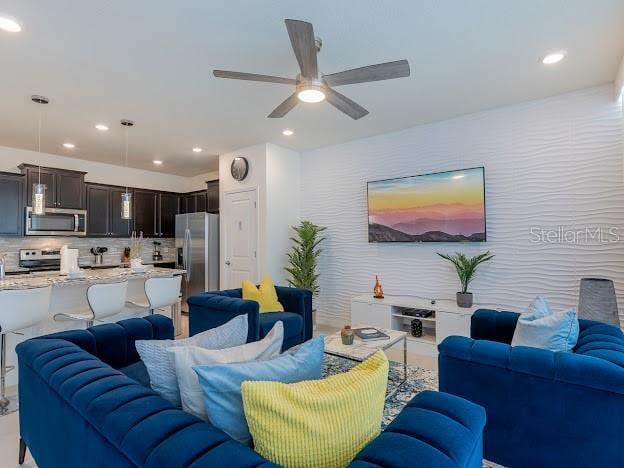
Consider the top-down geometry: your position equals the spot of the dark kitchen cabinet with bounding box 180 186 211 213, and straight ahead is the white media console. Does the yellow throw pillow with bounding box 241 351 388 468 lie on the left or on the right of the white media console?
right

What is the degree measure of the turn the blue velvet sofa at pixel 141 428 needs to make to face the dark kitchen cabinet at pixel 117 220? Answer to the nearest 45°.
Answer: approximately 45° to its left

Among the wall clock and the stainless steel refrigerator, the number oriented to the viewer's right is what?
0

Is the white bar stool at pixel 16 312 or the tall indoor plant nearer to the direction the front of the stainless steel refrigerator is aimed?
the white bar stool

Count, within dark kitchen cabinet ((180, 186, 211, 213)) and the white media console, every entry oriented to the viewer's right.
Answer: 0

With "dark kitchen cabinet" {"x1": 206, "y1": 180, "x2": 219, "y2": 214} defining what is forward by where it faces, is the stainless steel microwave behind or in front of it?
in front

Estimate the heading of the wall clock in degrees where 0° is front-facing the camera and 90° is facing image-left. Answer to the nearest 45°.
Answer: approximately 45°

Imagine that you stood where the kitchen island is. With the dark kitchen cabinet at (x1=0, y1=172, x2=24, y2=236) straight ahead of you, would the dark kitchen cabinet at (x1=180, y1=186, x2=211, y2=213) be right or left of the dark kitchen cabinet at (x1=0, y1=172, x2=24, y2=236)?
right

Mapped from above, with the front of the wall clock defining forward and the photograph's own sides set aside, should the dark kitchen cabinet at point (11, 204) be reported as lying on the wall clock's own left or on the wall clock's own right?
on the wall clock's own right

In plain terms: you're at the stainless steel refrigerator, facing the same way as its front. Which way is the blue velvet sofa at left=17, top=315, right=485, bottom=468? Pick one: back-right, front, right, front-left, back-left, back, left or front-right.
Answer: front-left

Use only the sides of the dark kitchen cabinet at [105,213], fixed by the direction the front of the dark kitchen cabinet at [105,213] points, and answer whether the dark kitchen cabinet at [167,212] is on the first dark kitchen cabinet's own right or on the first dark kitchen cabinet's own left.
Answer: on the first dark kitchen cabinet's own left

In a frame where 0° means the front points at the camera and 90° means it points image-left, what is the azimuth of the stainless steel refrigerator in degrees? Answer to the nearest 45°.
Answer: approximately 45°

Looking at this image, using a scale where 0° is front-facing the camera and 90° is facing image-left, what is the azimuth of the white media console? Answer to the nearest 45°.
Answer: approximately 45°

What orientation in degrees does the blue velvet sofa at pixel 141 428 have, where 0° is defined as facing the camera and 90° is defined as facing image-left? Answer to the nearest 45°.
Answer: approximately 225°

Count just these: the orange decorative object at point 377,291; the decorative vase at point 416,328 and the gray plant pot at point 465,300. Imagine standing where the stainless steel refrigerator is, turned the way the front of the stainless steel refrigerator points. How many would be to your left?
3
